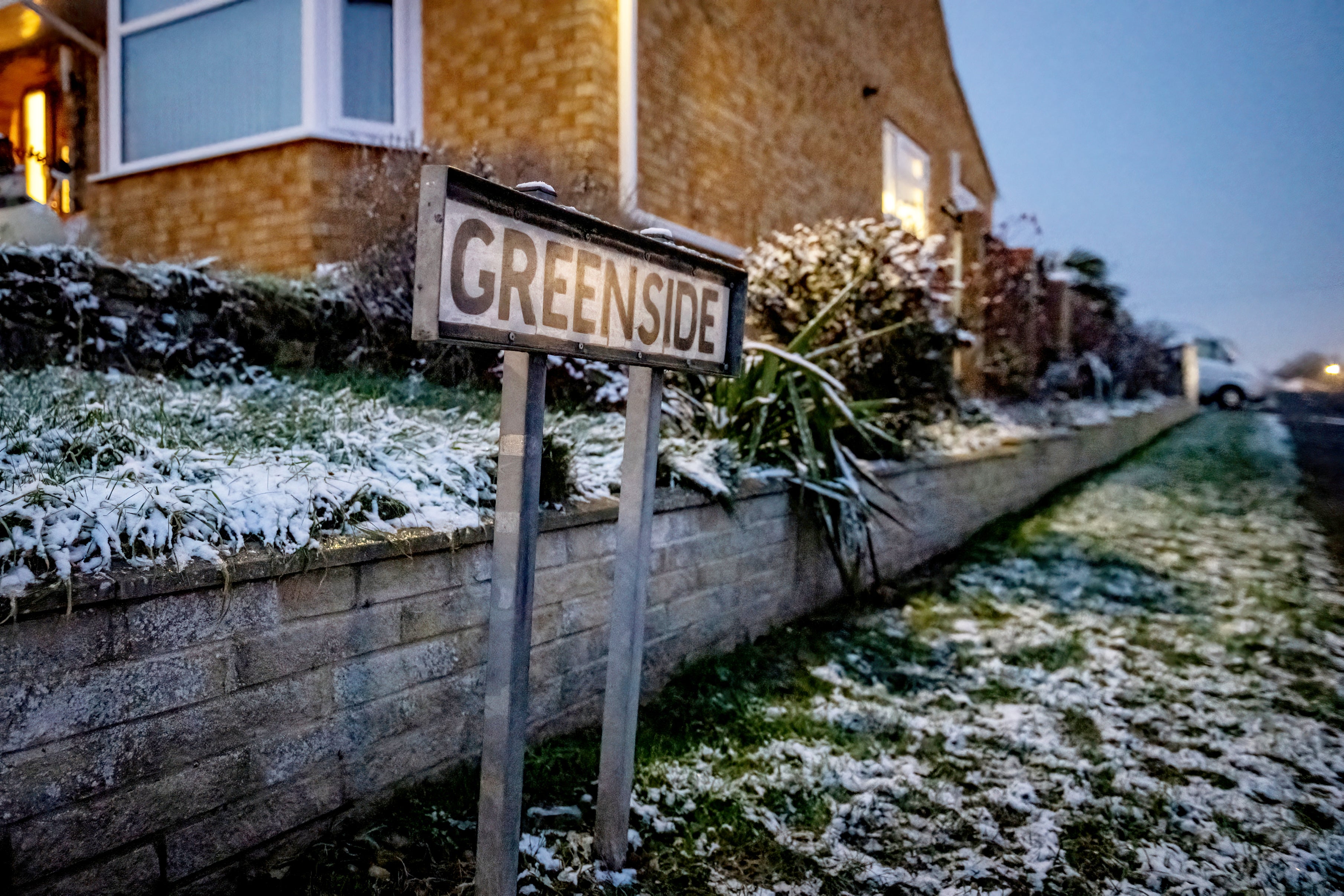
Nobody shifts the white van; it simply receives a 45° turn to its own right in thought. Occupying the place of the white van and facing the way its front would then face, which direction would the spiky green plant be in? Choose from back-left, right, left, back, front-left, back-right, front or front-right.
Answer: front-right

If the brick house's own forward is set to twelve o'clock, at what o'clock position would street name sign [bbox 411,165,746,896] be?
The street name sign is roughly at 10 o'clock from the brick house.

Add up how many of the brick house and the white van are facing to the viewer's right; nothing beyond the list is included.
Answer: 1

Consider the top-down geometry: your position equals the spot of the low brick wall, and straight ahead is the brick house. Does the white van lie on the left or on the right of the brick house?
right

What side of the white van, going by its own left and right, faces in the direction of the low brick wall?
right

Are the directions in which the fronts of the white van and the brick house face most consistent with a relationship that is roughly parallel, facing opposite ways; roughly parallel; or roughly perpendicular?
roughly perpendicular

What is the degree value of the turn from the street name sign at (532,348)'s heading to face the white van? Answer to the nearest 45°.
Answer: approximately 90° to its left

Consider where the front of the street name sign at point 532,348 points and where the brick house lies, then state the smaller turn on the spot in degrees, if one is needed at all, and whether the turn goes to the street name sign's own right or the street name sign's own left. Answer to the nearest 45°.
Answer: approximately 135° to the street name sign's own left
